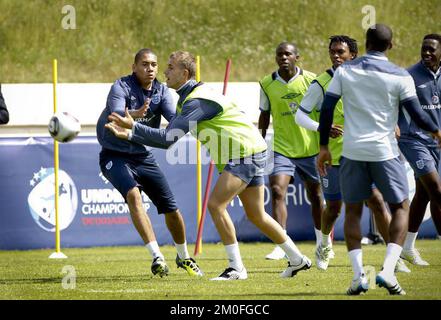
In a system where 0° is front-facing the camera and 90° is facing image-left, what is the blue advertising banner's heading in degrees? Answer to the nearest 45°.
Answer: approximately 0°

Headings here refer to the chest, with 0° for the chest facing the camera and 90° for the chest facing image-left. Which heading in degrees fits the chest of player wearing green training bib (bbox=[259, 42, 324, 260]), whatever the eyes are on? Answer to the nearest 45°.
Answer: approximately 0°

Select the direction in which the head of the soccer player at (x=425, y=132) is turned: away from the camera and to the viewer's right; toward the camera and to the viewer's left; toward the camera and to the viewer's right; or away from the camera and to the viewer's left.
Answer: toward the camera and to the viewer's left

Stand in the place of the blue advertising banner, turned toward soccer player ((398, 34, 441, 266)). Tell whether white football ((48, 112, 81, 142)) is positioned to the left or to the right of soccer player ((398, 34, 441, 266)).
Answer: right

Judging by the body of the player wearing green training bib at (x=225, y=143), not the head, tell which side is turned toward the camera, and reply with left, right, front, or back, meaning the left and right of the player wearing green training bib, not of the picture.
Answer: left

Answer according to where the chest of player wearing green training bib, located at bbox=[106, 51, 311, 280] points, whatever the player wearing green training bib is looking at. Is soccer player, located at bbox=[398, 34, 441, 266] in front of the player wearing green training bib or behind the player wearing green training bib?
behind

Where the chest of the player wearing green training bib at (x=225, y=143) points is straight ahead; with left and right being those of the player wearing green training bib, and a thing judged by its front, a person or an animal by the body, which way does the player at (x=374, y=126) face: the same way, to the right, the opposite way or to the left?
to the right

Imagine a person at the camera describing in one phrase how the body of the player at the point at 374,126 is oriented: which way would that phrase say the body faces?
away from the camera

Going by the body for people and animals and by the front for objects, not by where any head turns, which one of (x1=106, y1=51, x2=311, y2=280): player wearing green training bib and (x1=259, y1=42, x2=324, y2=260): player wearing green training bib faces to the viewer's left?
(x1=106, y1=51, x2=311, y2=280): player wearing green training bib

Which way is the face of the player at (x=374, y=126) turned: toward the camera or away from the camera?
away from the camera

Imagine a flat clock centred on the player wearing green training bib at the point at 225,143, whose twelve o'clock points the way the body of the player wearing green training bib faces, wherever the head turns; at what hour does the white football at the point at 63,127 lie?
The white football is roughly at 12 o'clock from the player wearing green training bib.

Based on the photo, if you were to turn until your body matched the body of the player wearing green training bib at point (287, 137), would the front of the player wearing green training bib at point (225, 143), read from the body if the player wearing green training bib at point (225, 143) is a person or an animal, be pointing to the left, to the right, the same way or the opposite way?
to the right
